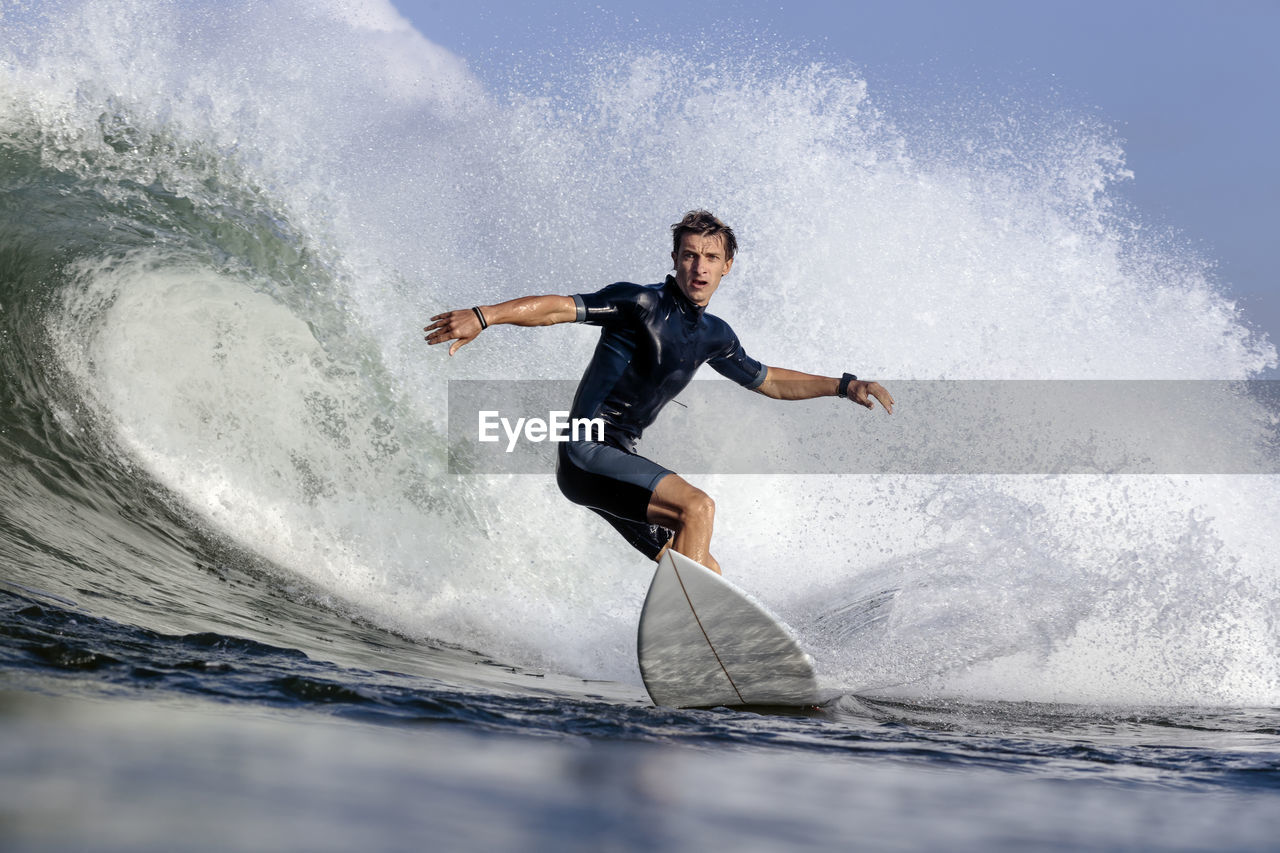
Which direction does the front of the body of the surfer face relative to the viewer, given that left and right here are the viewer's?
facing the viewer and to the right of the viewer
